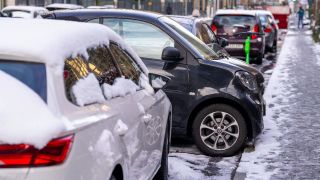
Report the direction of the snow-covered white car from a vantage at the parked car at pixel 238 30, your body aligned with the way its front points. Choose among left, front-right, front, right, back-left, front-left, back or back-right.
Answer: back

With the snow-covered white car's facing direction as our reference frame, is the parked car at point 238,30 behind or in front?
in front

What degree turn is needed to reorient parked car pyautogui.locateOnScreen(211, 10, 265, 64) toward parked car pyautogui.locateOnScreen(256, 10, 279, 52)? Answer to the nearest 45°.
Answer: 0° — it already faces it

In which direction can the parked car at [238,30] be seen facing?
away from the camera

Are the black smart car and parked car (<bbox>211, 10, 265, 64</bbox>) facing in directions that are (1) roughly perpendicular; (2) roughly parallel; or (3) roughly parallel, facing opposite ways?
roughly perpendicular

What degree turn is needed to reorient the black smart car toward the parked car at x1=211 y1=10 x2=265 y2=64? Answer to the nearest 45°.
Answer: approximately 90° to its left

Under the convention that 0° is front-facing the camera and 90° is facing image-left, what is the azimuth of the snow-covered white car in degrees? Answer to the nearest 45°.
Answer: approximately 225°

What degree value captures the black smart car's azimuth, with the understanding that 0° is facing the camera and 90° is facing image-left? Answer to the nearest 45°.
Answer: approximately 270°

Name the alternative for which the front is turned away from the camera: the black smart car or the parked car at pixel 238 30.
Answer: the parked car

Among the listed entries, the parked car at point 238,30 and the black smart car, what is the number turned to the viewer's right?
1

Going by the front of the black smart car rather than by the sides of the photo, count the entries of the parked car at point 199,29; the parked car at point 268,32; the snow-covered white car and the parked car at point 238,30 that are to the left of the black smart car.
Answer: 3

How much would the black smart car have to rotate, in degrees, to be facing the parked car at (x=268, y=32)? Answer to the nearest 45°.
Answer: approximately 90° to its left
